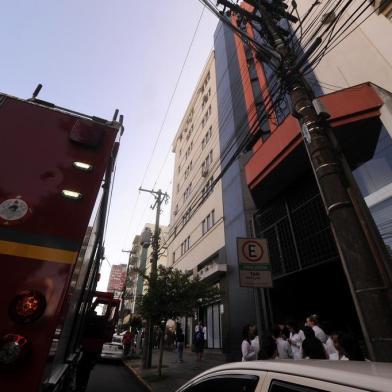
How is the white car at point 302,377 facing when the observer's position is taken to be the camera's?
facing away from the viewer and to the left of the viewer

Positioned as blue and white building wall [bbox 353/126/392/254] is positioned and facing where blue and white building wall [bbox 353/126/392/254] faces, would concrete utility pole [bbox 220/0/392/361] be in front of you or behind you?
in front

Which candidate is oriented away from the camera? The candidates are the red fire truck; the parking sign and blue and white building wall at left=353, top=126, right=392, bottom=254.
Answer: the red fire truck

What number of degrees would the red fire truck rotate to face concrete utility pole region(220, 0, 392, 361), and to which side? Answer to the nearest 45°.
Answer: approximately 90° to its right

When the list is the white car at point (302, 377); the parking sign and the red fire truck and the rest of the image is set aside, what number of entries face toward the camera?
1

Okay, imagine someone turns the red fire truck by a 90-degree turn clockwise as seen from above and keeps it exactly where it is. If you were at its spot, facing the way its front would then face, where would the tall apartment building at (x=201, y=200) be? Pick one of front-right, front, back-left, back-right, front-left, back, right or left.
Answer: front-left

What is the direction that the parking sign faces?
toward the camera

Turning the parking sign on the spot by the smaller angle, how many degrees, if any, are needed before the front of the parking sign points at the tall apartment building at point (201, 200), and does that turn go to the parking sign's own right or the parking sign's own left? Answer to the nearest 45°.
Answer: approximately 180°

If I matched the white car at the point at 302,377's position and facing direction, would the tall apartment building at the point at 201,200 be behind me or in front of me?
in front

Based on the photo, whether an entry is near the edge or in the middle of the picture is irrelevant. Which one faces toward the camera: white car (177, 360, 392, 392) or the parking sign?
the parking sign

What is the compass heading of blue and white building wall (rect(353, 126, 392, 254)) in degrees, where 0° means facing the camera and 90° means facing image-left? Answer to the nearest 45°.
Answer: approximately 45°

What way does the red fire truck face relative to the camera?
away from the camera

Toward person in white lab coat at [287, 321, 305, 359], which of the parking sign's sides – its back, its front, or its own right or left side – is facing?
back

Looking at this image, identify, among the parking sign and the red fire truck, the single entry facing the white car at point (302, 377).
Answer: the parking sign

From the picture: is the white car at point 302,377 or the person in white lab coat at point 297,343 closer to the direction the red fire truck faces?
the person in white lab coat

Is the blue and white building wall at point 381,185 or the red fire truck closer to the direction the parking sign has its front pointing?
the red fire truck

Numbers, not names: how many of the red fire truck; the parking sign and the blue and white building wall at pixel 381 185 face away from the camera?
1

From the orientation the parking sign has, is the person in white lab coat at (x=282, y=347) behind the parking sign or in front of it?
behind

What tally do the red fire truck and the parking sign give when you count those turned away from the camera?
1
